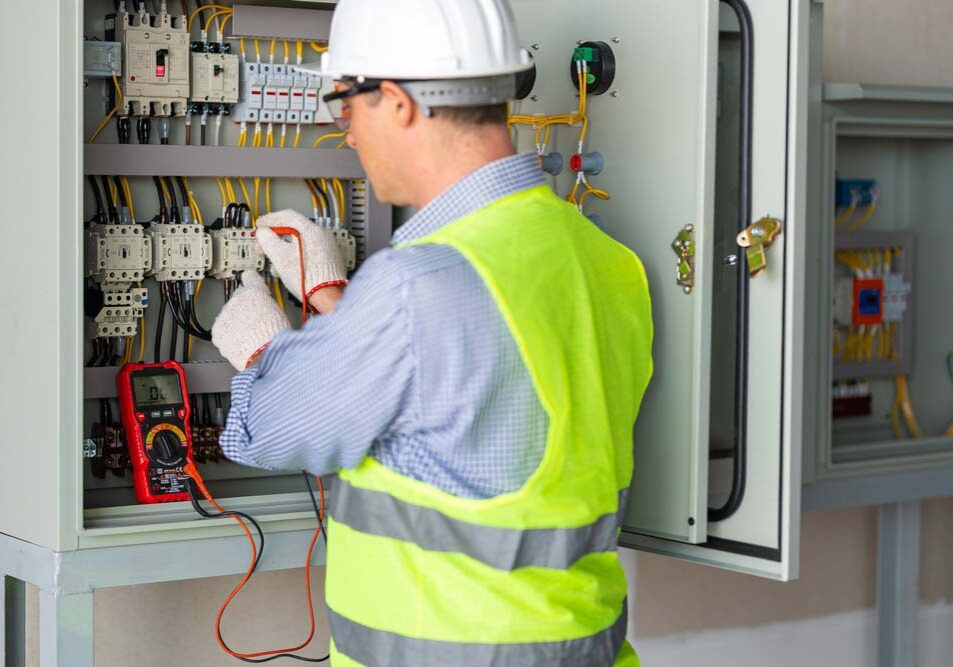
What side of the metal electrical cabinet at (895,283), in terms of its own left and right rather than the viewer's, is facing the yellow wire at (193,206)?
right

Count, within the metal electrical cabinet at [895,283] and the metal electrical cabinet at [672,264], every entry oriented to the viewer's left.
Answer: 0

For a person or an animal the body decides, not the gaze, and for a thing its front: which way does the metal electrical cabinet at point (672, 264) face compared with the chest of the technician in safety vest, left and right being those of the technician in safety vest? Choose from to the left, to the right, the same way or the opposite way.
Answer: the opposite way

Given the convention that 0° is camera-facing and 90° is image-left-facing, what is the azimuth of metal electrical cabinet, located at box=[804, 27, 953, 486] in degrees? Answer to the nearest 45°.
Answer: approximately 315°

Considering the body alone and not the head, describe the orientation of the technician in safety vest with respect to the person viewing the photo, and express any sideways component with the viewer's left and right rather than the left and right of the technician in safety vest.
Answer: facing away from the viewer and to the left of the viewer

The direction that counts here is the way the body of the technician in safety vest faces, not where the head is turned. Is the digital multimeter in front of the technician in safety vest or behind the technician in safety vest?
in front

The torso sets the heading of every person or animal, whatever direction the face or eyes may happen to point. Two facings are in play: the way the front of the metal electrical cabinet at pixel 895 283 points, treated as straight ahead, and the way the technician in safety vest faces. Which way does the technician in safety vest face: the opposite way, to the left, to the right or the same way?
the opposite way

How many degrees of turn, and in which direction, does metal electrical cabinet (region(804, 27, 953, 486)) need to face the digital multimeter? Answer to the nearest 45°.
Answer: approximately 90° to its right

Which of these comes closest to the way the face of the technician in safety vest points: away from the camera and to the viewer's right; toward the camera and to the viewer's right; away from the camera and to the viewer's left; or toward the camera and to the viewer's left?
away from the camera and to the viewer's left
